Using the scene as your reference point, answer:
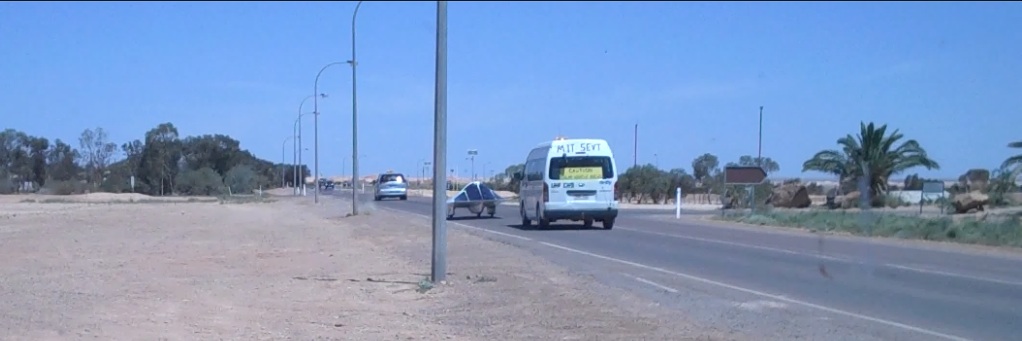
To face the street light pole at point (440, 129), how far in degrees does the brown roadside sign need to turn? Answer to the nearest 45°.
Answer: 0° — it already faces it

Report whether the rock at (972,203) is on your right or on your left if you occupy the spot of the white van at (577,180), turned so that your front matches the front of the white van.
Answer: on your right

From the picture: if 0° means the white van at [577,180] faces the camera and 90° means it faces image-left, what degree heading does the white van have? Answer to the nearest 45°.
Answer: approximately 180°

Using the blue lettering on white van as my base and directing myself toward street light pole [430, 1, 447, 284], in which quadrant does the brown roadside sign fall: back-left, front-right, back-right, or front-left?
back-left

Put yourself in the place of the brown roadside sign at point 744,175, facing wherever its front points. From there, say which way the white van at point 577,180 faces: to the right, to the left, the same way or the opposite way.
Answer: the opposite way

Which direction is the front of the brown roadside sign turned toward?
toward the camera

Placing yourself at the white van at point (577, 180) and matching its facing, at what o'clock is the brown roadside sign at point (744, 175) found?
The brown roadside sign is roughly at 1 o'clock from the white van.

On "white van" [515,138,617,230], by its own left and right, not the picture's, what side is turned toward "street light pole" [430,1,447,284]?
back

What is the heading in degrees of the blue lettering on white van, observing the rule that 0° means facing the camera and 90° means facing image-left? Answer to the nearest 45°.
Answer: approximately 0°

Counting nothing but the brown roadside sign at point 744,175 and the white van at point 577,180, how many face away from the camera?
1

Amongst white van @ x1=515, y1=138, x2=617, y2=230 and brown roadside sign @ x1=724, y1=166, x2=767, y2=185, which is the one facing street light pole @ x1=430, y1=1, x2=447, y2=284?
the brown roadside sign

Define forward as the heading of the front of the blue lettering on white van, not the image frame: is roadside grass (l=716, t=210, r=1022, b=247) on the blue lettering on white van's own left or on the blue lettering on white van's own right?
on the blue lettering on white van's own left

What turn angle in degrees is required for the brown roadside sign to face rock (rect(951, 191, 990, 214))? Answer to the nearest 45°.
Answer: approximately 90° to its left
